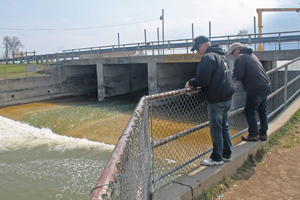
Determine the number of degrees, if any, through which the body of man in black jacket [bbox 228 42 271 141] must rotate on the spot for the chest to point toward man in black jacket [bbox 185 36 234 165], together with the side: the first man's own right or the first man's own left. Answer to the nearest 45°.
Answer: approximately 90° to the first man's own left

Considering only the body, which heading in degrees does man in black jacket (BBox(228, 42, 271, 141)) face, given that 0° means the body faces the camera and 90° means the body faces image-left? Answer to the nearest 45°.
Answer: approximately 90°

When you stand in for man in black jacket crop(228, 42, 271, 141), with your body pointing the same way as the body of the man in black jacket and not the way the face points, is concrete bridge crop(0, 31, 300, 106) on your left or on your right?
on your right

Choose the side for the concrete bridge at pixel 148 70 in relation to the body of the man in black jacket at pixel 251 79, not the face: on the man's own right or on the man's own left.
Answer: on the man's own right
